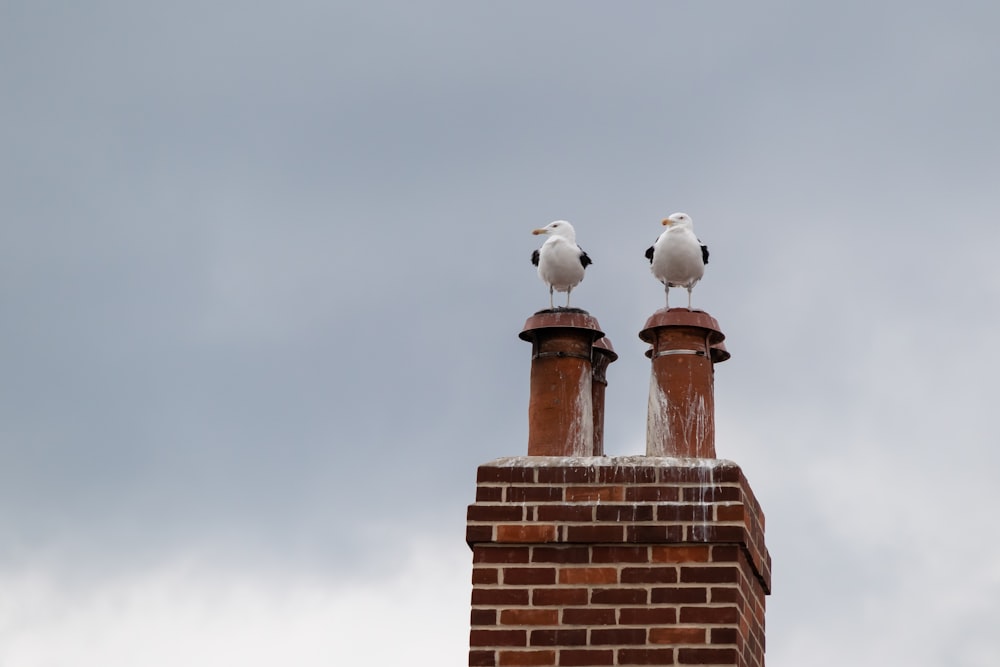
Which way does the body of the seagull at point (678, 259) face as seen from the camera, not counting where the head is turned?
toward the camera

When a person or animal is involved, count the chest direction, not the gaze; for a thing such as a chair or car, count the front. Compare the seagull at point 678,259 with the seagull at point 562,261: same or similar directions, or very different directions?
same or similar directions

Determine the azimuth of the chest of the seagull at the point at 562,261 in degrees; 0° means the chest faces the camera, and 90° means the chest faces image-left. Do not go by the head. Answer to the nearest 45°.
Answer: approximately 0°

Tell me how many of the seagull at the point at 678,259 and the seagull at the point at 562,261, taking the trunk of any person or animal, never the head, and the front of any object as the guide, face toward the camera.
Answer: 2
